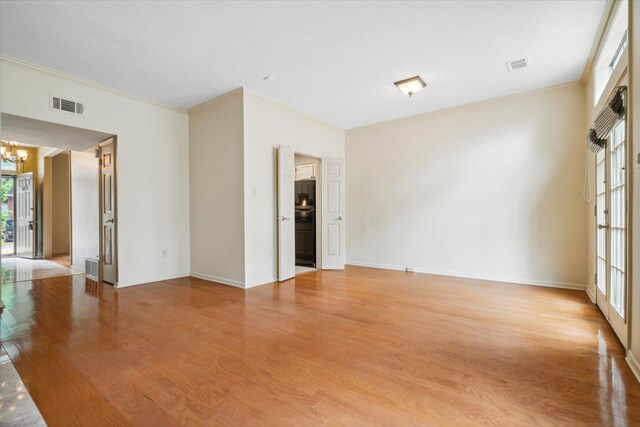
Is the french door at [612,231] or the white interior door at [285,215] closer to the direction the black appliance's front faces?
the white interior door

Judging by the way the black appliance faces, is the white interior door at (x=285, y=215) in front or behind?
in front

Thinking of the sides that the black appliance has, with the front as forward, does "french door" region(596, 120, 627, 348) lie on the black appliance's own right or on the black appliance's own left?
on the black appliance's own left

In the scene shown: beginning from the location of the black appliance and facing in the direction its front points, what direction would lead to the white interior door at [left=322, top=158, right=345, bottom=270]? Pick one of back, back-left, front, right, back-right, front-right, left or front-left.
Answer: left

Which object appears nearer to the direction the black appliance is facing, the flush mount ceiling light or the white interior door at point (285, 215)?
the white interior door

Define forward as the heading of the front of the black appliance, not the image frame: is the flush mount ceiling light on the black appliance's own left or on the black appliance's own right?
on the black appliance's own left

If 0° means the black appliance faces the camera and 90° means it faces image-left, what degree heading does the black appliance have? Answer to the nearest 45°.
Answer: approximately 45°

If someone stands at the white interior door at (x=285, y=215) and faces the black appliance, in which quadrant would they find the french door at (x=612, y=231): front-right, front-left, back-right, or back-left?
back-right
